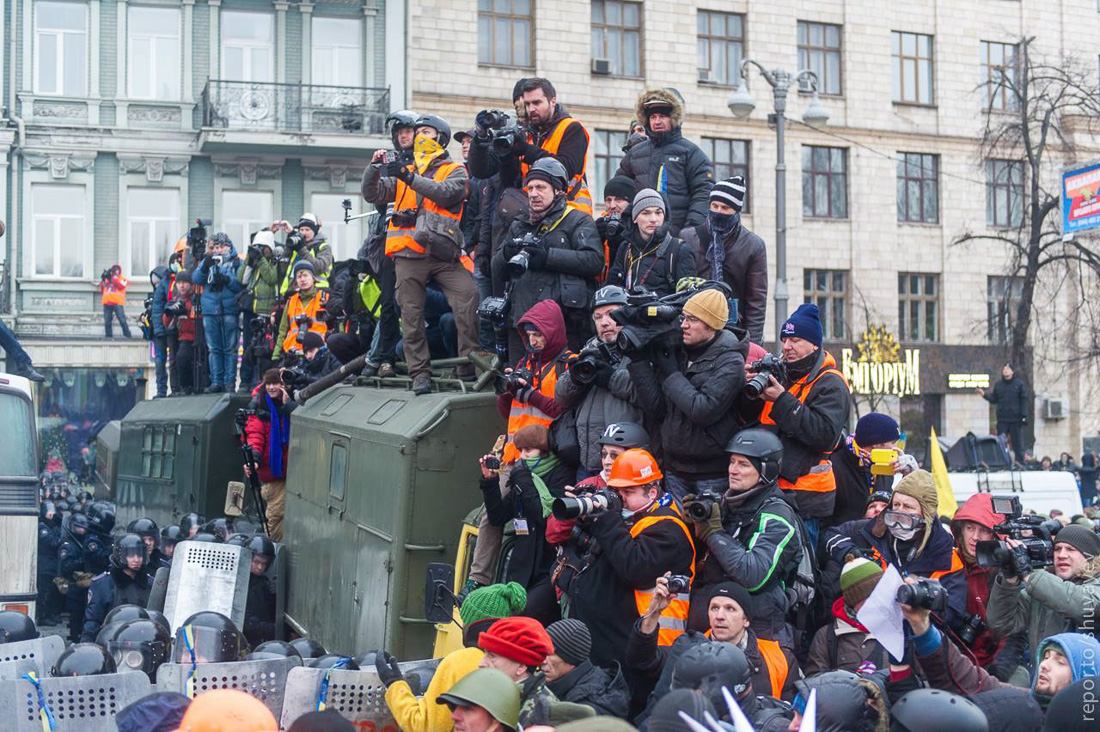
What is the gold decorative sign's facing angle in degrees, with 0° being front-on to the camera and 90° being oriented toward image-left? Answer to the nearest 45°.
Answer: approximately 0°

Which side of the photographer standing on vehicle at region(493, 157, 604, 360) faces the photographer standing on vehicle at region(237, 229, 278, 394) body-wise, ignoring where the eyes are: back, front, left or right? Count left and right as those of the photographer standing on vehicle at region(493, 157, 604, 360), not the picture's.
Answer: right

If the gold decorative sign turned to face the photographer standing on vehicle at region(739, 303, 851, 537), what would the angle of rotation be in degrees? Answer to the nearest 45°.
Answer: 0° — it already faces them

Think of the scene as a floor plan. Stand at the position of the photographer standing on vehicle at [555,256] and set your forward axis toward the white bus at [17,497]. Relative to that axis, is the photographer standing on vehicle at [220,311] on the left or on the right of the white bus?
right

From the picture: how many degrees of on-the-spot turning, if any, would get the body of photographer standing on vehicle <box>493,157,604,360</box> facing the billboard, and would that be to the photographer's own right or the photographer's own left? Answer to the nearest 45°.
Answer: approximately 180°
